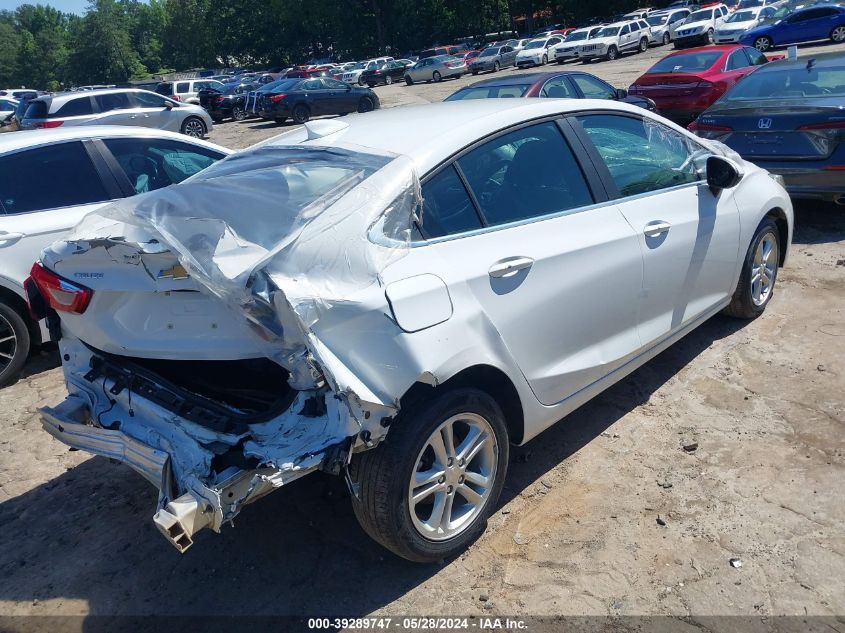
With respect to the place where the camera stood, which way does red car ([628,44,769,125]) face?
facing away from the viewer and to the right of the viewer

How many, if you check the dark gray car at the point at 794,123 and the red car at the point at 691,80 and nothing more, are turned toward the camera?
0

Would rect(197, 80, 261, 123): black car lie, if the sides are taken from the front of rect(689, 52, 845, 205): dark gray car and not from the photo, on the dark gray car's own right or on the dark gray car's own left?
on the dark gray car's own left

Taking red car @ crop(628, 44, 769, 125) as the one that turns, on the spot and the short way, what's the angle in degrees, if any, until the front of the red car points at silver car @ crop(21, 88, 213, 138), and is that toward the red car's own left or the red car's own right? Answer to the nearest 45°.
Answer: approximately 135° to the red car's own left

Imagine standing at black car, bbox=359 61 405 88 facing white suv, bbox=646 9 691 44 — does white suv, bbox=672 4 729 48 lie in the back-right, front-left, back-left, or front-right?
front-right

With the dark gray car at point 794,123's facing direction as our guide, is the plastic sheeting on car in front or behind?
behind

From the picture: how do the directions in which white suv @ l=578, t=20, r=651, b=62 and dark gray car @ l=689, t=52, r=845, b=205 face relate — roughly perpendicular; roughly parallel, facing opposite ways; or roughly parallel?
roughly parallel, facing opposite ways

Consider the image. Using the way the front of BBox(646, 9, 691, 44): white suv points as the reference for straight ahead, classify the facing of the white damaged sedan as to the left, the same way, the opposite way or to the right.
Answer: the opposite way

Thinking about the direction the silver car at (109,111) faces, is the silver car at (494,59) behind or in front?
in front

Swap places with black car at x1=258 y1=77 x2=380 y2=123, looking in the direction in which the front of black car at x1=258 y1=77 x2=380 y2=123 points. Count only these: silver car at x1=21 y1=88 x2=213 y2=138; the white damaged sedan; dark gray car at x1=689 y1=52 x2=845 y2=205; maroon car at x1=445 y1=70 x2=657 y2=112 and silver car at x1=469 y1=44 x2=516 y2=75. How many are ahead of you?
1

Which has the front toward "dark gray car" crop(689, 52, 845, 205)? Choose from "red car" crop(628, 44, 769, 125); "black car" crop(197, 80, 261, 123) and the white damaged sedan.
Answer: the white damaged sedan

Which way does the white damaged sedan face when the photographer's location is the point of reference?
facing away from the viewer and to the right of the viewer

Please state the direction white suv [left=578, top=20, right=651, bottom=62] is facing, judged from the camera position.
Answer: facing the viewer and to the left of the viewer

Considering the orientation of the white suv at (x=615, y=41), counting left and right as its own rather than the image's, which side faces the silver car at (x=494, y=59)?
right

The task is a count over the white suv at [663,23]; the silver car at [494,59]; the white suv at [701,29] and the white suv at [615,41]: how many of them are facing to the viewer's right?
0

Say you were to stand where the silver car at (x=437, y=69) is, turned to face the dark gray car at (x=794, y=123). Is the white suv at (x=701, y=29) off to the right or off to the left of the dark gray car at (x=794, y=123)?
left

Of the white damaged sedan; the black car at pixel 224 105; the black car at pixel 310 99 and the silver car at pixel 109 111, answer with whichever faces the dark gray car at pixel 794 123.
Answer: the white damaged sedan
